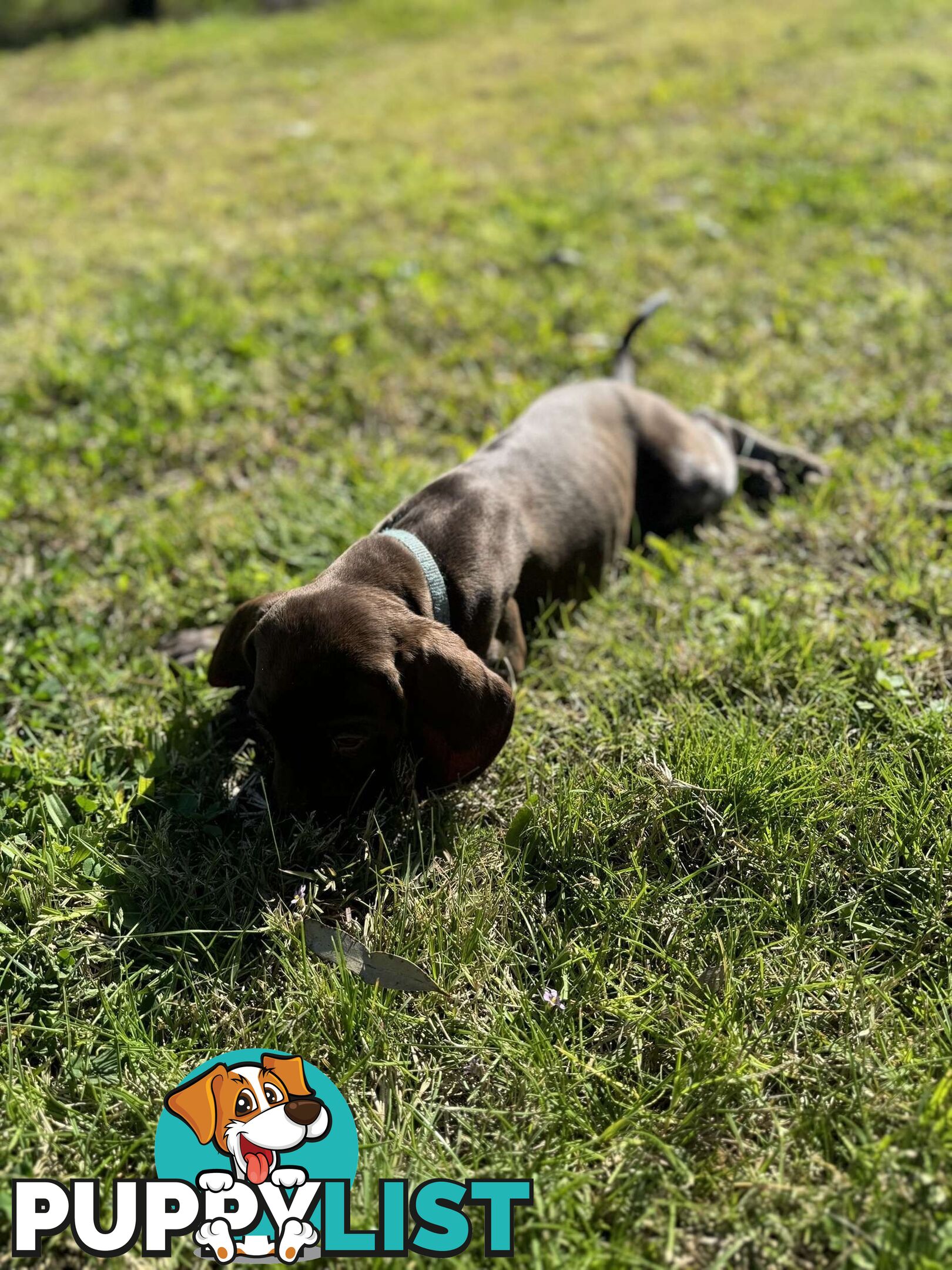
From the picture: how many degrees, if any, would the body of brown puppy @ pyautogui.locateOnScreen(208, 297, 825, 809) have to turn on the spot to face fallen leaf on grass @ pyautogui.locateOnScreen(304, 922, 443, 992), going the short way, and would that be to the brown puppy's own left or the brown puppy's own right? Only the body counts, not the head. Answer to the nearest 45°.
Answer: approximately 45° to the brown puppy's own left
